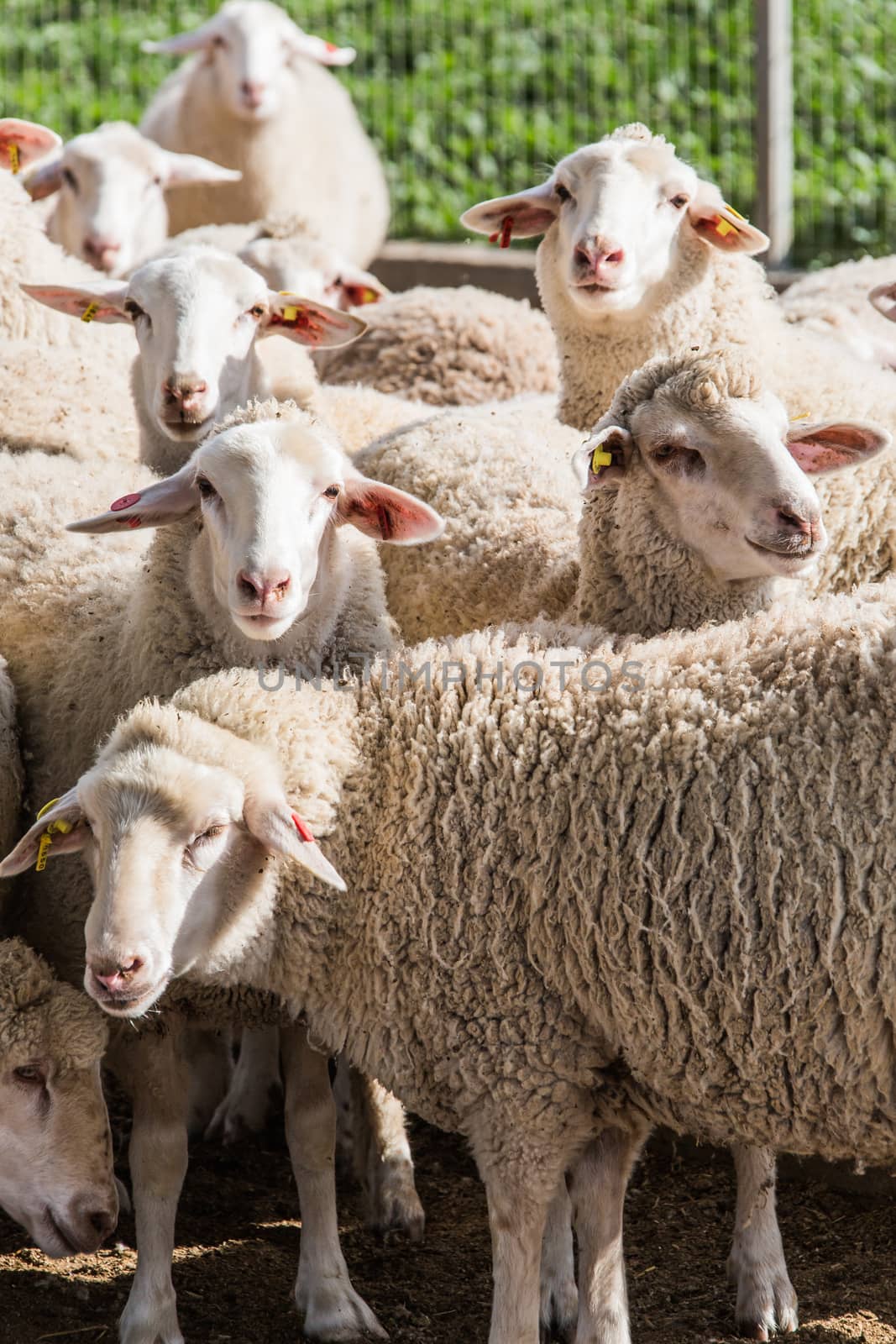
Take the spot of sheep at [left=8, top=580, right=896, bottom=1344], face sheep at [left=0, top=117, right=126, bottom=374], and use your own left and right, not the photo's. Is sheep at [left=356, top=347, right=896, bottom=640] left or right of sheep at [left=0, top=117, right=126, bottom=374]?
right

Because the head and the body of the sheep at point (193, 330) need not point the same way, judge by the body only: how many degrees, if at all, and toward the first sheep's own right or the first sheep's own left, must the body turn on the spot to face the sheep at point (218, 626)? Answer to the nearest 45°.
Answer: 0° — it already faces it

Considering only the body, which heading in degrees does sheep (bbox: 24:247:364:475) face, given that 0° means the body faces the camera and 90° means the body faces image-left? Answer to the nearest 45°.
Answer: approximately 0°

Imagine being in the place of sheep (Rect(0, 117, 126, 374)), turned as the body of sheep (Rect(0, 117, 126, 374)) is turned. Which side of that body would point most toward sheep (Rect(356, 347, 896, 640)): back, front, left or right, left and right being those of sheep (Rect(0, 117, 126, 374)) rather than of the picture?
left

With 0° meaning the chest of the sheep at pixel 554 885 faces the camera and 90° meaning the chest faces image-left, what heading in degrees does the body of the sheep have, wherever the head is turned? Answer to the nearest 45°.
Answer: approximately 90°

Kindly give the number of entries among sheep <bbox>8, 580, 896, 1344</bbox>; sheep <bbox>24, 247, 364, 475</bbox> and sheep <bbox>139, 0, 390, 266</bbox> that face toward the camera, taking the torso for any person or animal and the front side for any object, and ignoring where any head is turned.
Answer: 2

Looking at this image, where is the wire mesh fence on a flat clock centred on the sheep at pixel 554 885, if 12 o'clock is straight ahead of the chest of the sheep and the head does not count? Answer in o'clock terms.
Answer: The wire mesh fence is roughly at 3 o'clock from the sheep.

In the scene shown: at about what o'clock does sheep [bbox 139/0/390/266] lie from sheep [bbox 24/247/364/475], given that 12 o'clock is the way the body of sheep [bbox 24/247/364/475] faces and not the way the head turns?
sheep [bbox 139/0/390/266] is roughly at 6 o'clock from sheep [bbox 24/247/364/475].

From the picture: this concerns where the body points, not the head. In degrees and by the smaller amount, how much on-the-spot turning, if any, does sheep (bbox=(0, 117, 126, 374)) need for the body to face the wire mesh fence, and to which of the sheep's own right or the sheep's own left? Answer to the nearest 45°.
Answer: approximately 180°

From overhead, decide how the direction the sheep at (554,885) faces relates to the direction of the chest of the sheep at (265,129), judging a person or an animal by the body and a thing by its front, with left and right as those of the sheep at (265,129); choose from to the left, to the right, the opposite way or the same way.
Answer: to the right

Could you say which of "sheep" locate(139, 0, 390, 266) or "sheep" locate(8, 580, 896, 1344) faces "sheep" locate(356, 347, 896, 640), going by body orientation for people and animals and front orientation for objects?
"sheep" locate(139, 0, 390, 266)
